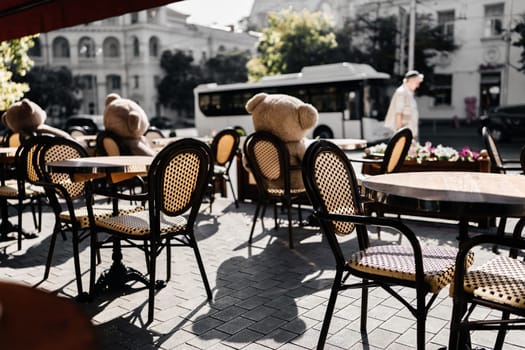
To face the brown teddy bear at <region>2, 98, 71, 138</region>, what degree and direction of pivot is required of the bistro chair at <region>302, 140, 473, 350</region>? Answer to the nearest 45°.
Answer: approximately 180°

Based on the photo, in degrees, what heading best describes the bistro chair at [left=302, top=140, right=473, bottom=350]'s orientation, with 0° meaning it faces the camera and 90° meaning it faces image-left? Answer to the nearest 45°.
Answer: approximately 315°

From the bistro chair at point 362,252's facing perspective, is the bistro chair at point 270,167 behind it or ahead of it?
behind

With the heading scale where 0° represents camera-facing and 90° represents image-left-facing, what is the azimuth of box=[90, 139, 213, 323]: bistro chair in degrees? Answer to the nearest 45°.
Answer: approximately 135°

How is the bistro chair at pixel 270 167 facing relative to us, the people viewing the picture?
facing away from the viewer and to the right of the viewer

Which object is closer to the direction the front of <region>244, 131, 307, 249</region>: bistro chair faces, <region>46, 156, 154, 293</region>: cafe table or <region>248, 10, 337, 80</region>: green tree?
the green tree

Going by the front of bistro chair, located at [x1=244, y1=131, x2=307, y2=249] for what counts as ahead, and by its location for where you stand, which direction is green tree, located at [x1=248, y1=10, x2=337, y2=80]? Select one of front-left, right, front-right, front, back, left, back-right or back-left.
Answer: front-left

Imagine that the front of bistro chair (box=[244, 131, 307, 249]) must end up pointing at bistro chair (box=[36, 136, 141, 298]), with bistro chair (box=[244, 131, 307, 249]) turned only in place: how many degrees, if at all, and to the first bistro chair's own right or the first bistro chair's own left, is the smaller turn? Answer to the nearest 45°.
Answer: approximately 180°

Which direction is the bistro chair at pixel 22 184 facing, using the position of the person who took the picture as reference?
facing away from the viewer and to the left of the viewer
